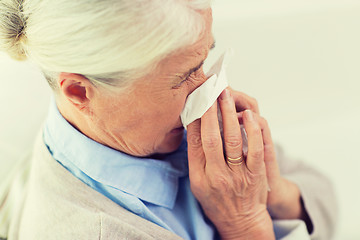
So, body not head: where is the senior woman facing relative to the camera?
to the viewer's right

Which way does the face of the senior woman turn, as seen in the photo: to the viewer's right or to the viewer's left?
to the viewer's right
